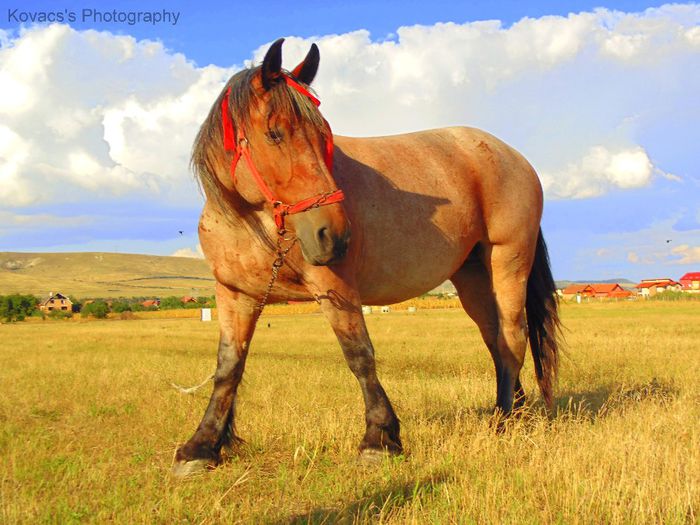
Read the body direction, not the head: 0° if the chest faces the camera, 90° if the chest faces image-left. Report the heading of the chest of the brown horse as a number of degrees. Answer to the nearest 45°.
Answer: approximately 45°
